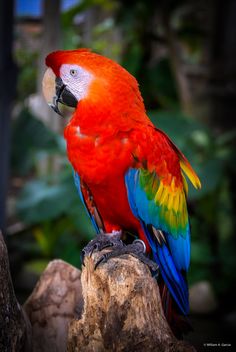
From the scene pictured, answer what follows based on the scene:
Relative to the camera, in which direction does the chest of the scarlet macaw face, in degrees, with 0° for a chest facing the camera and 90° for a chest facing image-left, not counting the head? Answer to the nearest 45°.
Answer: approximately 45°
